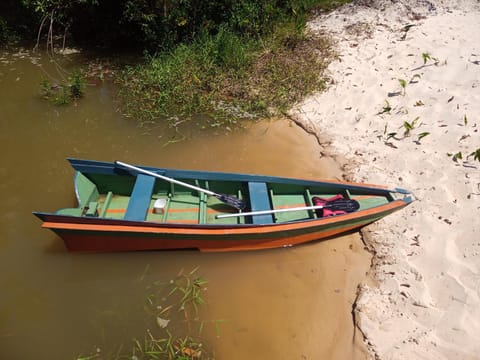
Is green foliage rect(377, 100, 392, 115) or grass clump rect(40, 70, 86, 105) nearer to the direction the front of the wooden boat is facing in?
the green foliage

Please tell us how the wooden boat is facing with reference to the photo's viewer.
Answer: facing to the right of the viewer

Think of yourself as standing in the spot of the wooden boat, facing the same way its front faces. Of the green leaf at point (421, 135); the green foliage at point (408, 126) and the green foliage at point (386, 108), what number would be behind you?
0

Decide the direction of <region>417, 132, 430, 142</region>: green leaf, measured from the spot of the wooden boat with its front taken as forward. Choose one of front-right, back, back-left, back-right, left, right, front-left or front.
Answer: front

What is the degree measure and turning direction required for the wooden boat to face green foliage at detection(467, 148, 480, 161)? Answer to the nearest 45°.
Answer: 0° — it already faces it

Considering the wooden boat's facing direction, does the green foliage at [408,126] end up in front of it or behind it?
in front

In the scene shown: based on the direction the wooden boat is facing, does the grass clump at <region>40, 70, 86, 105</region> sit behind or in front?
behind
